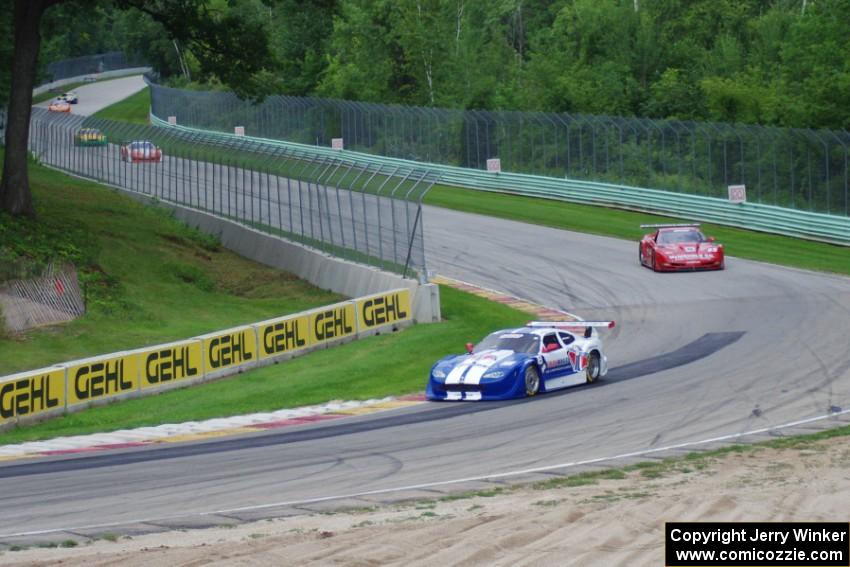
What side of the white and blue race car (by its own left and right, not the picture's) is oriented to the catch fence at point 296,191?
right

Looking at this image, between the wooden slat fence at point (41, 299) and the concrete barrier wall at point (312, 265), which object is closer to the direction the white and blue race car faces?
the wooden slat fence

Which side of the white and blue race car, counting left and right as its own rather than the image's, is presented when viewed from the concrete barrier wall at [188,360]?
right

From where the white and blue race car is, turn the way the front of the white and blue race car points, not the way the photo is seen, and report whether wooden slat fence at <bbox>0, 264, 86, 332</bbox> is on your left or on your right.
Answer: on your right

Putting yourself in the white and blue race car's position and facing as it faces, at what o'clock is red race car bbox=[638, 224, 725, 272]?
The red race car is roughly at 5 o'clock from the white and blue race car.

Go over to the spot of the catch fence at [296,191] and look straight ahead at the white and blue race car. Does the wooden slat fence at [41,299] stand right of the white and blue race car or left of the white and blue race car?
right

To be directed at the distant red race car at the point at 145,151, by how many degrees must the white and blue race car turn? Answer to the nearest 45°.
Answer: approximately 90° to its right

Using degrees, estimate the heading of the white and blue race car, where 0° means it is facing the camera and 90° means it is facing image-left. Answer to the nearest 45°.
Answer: approximately 45°
